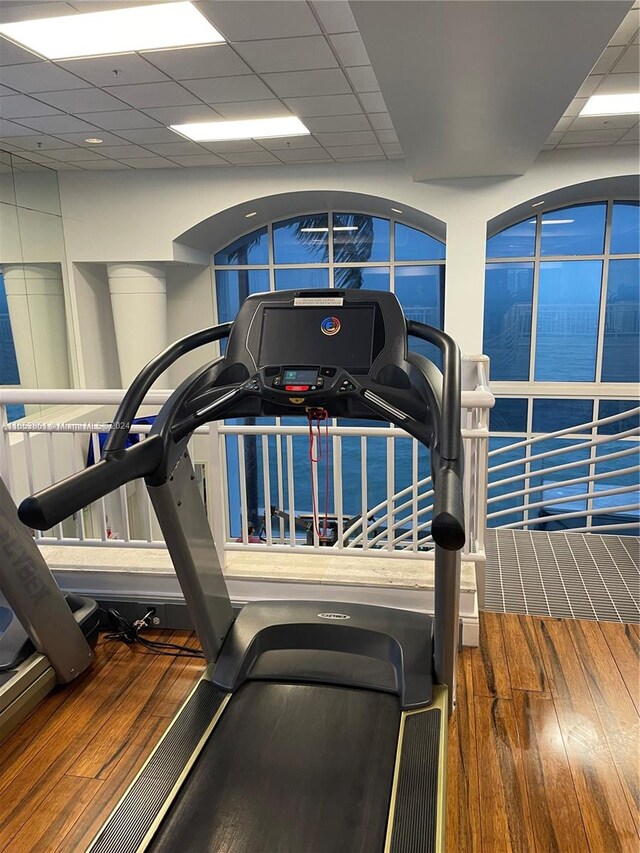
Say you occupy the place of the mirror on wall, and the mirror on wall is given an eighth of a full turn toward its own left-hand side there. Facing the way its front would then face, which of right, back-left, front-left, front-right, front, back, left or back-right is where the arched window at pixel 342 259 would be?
front

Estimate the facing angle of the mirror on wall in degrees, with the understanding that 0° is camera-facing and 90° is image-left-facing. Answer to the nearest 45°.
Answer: approximately 315°

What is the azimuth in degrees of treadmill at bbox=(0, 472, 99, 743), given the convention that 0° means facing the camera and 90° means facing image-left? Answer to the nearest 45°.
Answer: approximately 225°

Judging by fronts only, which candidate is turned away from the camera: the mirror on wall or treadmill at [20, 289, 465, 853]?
the treadmill

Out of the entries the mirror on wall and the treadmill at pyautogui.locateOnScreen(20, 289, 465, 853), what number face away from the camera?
1

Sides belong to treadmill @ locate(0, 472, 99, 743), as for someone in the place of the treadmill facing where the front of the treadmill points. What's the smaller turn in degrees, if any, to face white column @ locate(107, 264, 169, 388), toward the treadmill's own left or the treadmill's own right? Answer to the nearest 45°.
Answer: approximately 45° to the treadmill's own left

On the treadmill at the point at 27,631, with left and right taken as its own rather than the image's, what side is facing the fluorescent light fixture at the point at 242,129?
front

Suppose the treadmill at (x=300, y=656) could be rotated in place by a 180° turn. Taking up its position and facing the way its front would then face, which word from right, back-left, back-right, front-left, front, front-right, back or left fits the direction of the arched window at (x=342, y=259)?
back

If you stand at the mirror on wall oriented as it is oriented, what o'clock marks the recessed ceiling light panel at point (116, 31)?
The recessed ceiling light panel is roughly at 1 o'clock from the mirror on wall.

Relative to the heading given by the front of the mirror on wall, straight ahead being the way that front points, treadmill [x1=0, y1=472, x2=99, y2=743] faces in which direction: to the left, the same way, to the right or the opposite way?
to the left

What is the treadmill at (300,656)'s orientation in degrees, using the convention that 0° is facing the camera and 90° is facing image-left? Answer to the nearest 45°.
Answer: approximately 180°

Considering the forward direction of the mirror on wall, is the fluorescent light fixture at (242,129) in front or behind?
in front

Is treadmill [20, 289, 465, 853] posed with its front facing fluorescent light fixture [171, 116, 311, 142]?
yes
